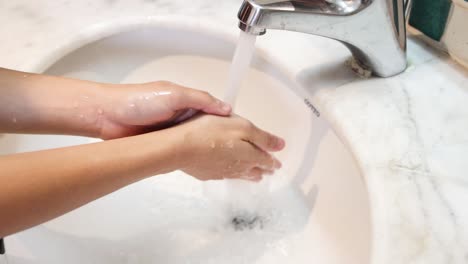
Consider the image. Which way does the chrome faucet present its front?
to the viewer's left
